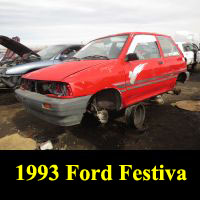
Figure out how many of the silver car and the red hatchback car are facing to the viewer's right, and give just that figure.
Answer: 0

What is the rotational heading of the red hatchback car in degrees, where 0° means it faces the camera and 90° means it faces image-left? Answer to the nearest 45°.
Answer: approximately 45°

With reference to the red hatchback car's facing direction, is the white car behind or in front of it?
behind

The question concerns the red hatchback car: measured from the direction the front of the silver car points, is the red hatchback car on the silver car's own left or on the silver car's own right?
on the silver car's own left

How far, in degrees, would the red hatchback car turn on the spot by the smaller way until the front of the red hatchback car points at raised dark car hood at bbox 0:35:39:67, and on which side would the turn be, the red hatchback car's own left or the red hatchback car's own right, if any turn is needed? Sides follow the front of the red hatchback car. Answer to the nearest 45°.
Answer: approximately 90° to the red hatchback car's own right

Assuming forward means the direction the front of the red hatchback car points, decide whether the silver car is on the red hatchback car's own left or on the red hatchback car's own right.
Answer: on the red hatchback car's own right

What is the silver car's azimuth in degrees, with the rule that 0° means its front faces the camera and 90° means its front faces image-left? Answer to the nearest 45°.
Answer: approximately 45°

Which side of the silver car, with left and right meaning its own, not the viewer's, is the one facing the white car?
back

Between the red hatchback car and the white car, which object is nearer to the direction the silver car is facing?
the red hatchback car
